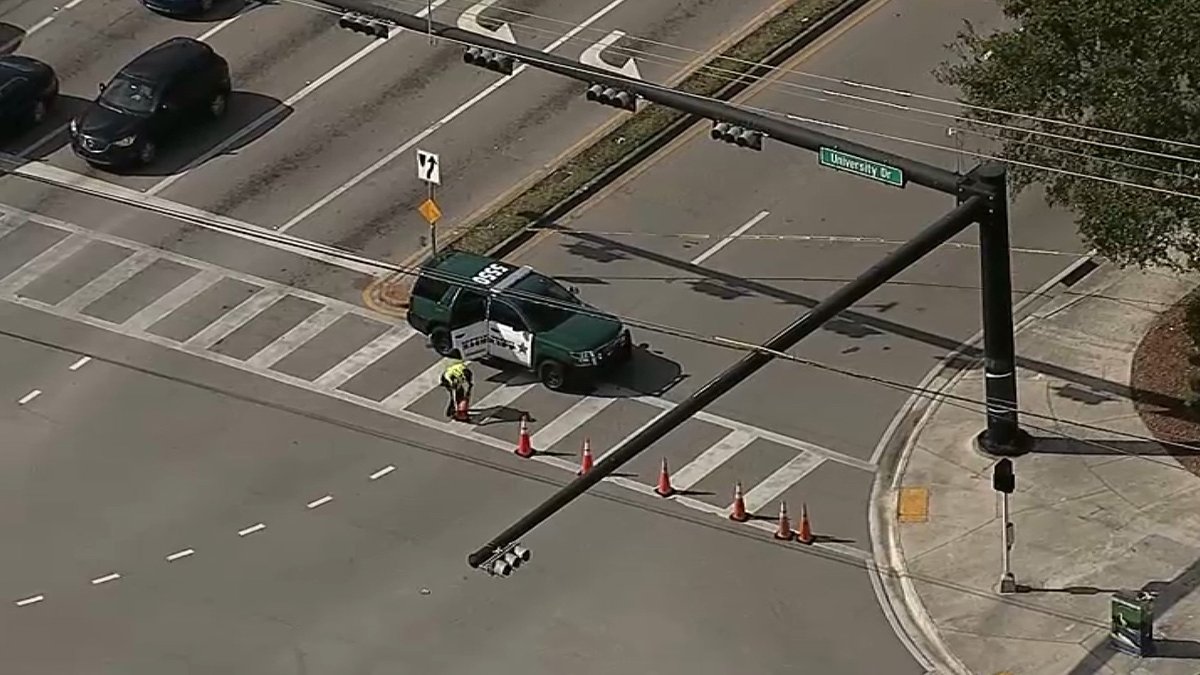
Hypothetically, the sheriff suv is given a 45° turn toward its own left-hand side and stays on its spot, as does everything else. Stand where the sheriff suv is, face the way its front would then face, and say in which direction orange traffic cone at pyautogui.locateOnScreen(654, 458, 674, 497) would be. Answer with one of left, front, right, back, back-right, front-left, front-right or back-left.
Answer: front-right

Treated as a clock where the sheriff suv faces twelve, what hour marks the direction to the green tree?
The green tree is roughly at 11 o'clock from the sheriff suv.

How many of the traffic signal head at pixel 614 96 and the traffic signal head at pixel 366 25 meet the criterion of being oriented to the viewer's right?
0

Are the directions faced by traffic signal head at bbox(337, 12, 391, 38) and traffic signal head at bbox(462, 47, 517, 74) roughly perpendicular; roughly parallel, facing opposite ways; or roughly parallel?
roughly parallel

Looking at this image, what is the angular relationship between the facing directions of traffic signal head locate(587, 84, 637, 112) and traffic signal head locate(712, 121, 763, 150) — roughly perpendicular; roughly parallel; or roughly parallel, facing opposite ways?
roughly parallel
